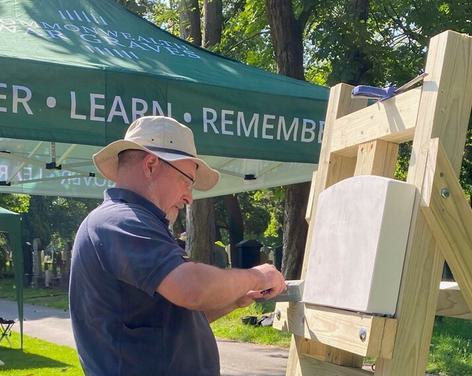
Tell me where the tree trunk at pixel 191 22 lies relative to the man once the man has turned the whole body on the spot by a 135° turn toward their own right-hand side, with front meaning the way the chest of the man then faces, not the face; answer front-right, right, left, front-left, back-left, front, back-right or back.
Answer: back-right

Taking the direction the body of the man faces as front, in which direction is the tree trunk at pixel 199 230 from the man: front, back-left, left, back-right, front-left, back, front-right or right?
left

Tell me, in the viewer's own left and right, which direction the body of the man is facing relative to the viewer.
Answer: facing to the right of the viewer

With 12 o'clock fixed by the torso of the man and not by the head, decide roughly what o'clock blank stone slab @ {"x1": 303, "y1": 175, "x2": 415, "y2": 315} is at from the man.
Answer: The blank stone slab is roughly at 12 o'clock from the man.

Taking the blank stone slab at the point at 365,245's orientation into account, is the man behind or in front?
in front

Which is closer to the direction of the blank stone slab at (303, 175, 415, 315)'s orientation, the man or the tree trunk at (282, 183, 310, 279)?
the man

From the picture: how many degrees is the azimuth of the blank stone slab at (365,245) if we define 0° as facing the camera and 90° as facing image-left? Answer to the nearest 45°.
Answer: approximately 45°

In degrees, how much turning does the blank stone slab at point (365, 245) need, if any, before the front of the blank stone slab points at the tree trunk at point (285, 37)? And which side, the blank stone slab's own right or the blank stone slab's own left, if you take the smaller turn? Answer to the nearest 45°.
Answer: approximately 135° to the blank stone slab's own right

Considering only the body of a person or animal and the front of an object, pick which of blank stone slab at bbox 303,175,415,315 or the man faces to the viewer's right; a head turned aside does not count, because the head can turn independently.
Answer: the man

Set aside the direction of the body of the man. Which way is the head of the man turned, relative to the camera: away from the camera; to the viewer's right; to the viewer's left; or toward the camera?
to the viewer's right

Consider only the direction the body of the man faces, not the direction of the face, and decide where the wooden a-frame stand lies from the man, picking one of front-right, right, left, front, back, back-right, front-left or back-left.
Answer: front

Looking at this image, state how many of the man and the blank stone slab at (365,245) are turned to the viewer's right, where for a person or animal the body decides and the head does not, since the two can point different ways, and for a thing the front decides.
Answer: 1
